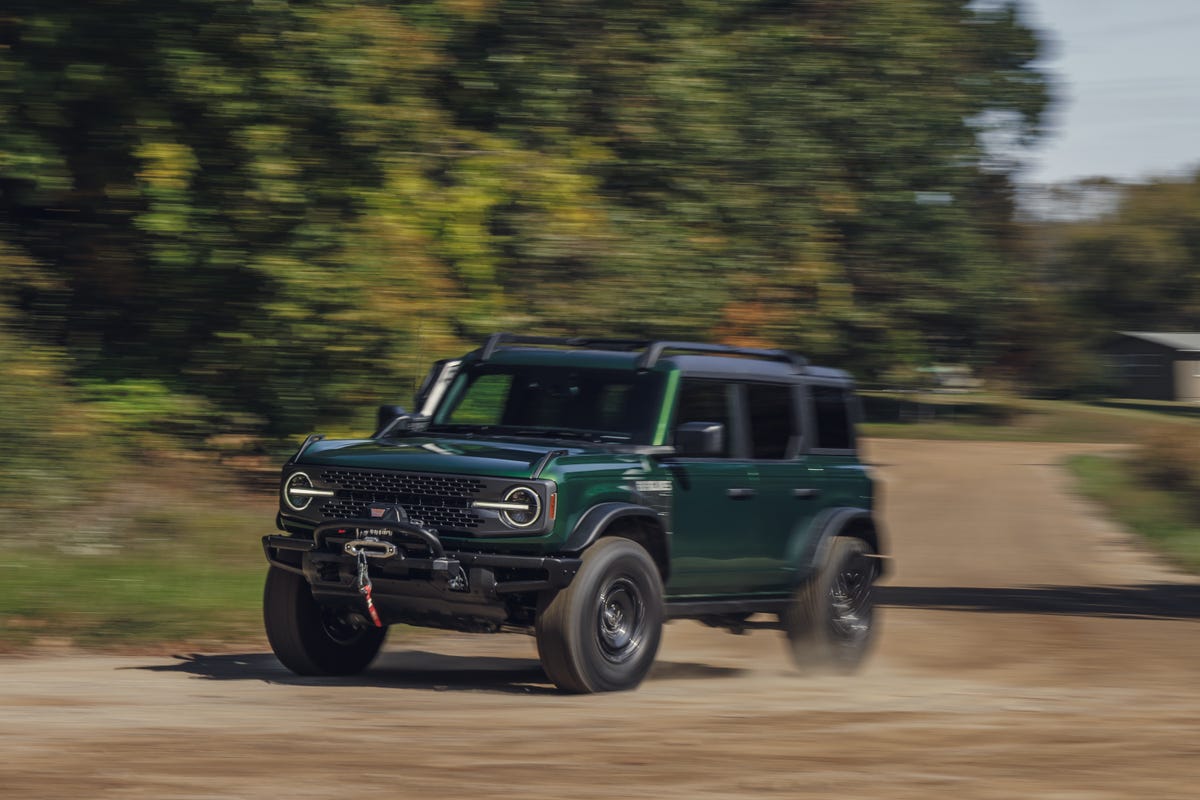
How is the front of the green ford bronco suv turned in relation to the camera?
facing the viewer and to the left of the viewer
